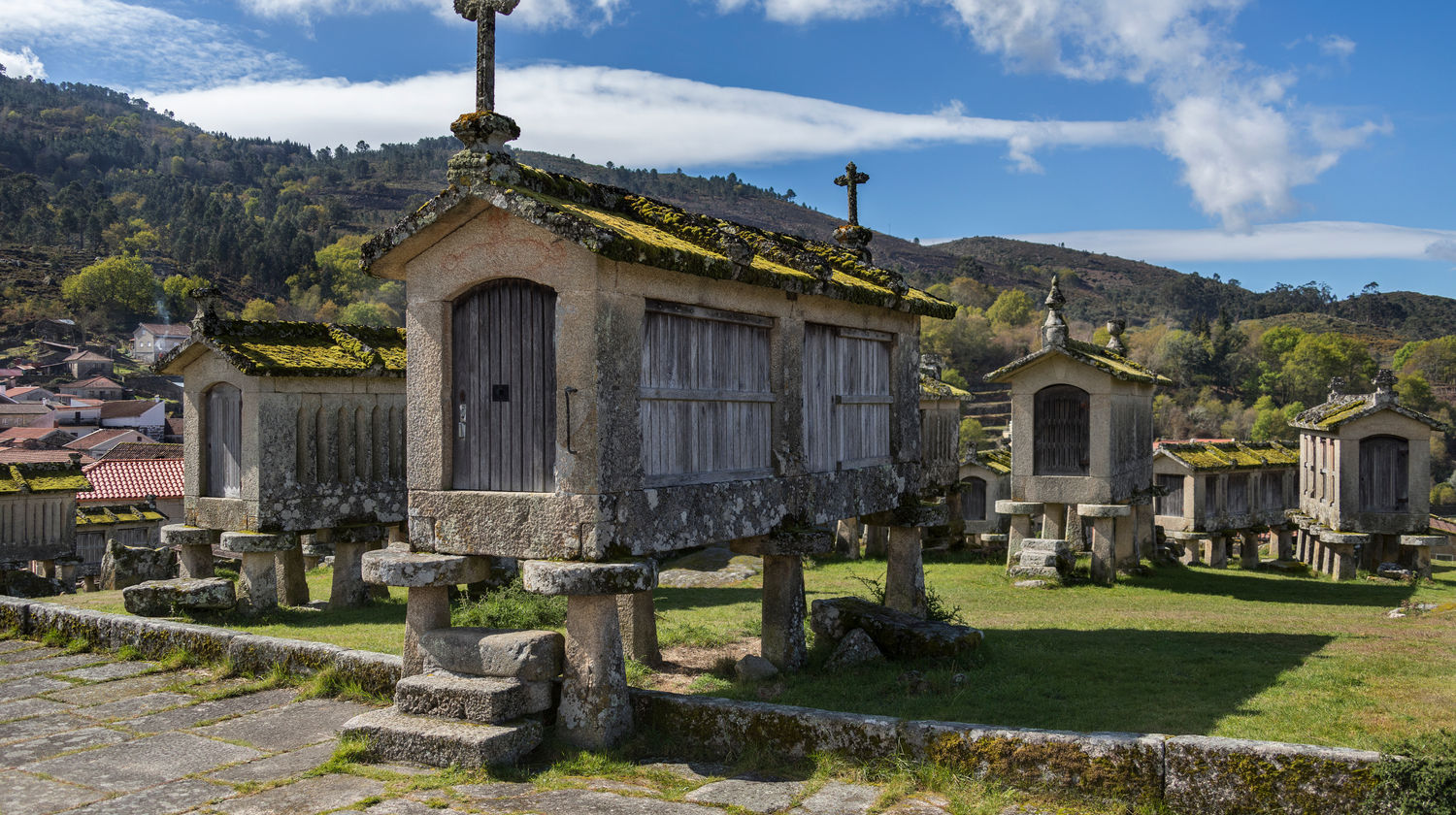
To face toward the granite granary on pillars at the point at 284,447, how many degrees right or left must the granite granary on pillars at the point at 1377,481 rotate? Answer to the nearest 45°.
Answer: approximately 45° to its right

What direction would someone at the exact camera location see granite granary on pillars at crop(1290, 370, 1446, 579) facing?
facing the viewer

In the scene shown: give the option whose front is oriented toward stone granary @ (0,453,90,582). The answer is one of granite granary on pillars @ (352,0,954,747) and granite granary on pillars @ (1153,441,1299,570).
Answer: granite granary on pillars @ (1153,441,1299,570)

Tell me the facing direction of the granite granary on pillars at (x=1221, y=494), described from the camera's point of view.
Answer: facing the viewer and to the left of the viewer

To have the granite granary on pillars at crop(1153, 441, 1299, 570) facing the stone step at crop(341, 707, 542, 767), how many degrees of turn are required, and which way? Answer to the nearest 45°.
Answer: approximately 45° to its left

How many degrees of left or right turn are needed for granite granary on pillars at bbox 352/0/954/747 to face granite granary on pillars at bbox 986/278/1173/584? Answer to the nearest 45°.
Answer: approximately 180°

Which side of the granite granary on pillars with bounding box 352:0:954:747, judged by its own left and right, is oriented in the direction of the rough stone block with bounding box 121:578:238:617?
right

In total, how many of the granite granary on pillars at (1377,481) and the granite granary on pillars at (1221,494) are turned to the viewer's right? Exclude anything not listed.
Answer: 0

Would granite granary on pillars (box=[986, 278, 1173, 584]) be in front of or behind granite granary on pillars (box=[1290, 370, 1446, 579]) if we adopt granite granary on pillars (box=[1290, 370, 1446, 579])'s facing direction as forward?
in front

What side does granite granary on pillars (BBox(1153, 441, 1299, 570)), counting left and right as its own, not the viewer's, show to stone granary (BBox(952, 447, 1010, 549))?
front
